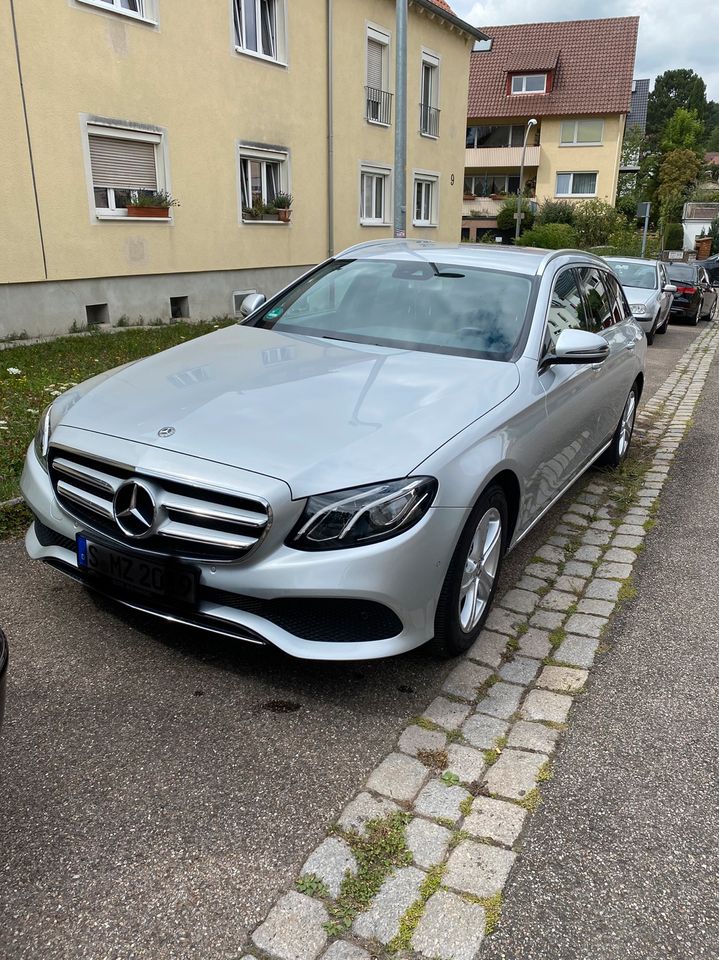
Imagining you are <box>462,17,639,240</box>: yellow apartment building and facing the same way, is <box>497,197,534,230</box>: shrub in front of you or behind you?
in front

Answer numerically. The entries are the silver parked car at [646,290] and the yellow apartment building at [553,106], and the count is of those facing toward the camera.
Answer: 2

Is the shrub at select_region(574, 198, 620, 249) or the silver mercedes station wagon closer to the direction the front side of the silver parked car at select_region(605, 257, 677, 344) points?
the silver mercedes station wagon

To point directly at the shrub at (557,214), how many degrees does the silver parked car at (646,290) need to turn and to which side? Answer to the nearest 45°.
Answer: approximately 180°

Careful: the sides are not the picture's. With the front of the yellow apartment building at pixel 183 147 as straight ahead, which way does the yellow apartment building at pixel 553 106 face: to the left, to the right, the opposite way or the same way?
to the right

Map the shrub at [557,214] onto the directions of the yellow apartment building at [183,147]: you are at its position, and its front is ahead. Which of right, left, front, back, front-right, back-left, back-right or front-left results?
left

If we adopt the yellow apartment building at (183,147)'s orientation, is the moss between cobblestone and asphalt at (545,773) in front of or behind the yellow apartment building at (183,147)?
in front

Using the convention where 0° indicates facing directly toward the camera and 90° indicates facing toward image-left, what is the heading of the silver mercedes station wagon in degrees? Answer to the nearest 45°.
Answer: approximately 45°

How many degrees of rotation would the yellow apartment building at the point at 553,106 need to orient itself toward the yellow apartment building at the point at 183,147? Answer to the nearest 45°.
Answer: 0° — it already faces it

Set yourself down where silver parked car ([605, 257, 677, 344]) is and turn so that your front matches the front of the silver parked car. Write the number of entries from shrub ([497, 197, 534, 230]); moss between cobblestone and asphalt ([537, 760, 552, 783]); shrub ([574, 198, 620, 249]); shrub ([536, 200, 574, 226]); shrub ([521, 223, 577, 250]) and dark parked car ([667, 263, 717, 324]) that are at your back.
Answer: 5

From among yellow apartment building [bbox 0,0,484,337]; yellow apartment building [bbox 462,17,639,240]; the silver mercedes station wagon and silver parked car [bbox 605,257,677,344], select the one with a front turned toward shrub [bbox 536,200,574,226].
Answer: yellow apartment building [bbox 462,17,639,240]

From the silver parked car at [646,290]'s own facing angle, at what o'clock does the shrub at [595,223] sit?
The shrub is roughly at 6 o'clock from the silver parked car.

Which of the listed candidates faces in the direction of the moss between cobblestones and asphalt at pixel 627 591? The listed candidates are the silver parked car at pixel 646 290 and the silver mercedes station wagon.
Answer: the silver parked car

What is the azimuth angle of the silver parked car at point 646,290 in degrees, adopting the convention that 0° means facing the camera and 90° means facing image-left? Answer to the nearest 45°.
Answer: approximately 0°

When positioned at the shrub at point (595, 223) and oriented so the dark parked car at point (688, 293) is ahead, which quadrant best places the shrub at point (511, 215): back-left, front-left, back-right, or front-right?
back-right
